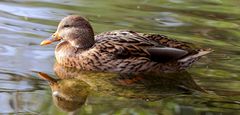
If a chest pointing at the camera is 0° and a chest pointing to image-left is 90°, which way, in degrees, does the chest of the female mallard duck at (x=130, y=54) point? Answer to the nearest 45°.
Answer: approximately 90°
